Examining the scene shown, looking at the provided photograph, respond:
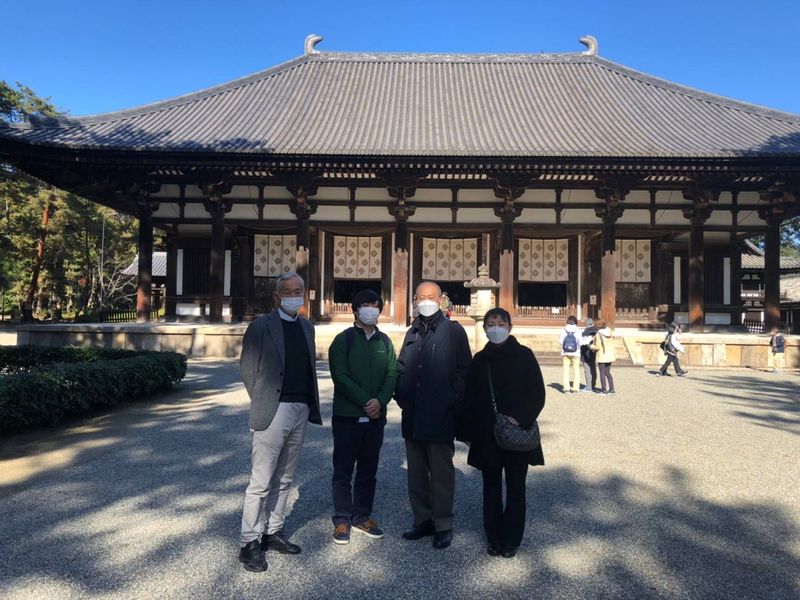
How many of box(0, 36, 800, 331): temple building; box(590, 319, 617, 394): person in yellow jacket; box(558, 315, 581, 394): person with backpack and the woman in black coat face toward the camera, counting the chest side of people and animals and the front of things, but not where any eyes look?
2

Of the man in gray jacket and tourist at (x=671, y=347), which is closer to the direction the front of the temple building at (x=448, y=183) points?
the man in gray jacket

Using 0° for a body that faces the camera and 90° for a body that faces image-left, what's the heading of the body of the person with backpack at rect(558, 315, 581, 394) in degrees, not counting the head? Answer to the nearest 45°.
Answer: approximately 180°

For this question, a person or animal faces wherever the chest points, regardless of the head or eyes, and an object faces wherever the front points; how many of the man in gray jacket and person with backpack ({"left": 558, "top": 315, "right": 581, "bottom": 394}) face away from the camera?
1

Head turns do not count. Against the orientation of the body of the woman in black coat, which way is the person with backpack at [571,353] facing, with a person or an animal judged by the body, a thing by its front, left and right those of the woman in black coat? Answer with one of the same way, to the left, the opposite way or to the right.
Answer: the opposite way

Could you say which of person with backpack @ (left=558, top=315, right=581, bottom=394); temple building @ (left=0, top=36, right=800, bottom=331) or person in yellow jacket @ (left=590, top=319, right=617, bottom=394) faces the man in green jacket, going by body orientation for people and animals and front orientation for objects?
the temple building

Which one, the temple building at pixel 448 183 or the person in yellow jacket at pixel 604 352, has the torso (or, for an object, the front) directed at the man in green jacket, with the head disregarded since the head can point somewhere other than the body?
the temple building

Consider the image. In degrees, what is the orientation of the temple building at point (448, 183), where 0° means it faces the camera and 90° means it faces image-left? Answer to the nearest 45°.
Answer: approximately 0°

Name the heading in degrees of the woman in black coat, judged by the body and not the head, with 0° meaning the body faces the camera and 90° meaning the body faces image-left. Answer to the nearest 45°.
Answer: approximately 0°

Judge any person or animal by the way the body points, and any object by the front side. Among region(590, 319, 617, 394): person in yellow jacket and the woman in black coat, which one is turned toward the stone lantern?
the person in yellow jacket

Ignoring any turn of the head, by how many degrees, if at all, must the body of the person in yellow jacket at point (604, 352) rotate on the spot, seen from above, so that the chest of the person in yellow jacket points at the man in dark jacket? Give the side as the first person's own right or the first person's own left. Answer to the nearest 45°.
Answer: approximately 135° to the first person's own left

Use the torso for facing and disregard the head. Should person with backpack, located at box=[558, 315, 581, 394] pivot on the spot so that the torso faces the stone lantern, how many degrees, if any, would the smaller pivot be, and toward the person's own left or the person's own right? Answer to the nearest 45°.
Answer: approximately 45° to the person's own left
